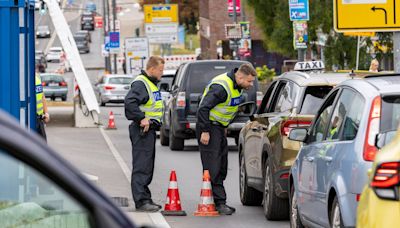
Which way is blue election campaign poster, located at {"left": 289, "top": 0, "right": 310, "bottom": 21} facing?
toward the camera

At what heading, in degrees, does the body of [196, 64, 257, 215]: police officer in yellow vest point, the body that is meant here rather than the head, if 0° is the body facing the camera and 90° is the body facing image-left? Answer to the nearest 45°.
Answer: approximately 270°

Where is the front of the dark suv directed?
away from the camera

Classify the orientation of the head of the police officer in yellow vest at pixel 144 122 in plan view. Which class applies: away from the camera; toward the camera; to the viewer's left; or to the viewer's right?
to the viewer's right

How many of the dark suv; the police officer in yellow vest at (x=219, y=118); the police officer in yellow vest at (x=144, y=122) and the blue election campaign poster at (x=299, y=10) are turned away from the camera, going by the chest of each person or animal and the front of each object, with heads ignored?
1

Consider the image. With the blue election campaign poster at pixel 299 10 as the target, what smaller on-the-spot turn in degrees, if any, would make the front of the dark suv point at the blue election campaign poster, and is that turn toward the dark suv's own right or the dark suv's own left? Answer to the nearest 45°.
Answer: approximately 45° to the dark suv's own right

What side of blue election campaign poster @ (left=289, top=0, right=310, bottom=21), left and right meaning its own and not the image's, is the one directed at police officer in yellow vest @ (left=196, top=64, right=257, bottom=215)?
front

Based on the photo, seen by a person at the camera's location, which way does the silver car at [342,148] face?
facing away from the viewer and to the left of the viewer

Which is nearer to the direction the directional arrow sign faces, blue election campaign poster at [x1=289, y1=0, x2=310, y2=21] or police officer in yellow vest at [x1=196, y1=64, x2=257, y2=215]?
the police officer in yellow vest

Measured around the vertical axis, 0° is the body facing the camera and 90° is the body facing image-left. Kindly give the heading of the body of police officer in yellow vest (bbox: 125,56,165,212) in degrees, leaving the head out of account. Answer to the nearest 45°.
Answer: approximately 270°

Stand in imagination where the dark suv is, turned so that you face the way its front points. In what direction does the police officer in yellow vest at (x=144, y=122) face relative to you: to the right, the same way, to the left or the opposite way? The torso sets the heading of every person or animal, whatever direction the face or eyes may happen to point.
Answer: to the right

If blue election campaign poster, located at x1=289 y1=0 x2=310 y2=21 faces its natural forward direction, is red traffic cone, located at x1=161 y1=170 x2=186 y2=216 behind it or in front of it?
in front

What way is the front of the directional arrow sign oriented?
toward the camera

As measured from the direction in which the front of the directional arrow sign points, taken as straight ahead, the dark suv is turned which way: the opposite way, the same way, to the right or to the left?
the opposite way
